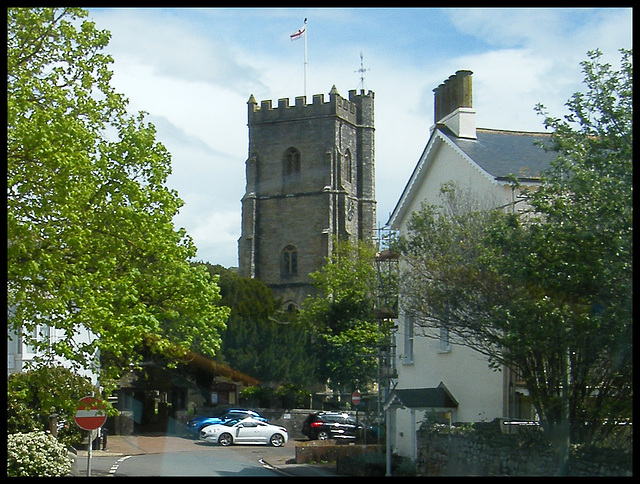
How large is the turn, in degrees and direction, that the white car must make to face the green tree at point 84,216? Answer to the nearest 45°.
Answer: approximately 90° to its left

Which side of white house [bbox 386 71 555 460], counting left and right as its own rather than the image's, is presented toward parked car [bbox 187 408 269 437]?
right

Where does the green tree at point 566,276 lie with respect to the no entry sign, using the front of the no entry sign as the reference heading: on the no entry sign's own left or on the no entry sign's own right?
on the no entry sign's own left

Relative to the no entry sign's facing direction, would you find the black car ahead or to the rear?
to the rear

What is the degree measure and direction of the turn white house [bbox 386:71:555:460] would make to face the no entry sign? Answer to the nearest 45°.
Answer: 0° — it already faces it

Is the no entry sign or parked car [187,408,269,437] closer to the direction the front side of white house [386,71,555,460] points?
the no entry sign

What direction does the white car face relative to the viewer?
to the viewer's left
